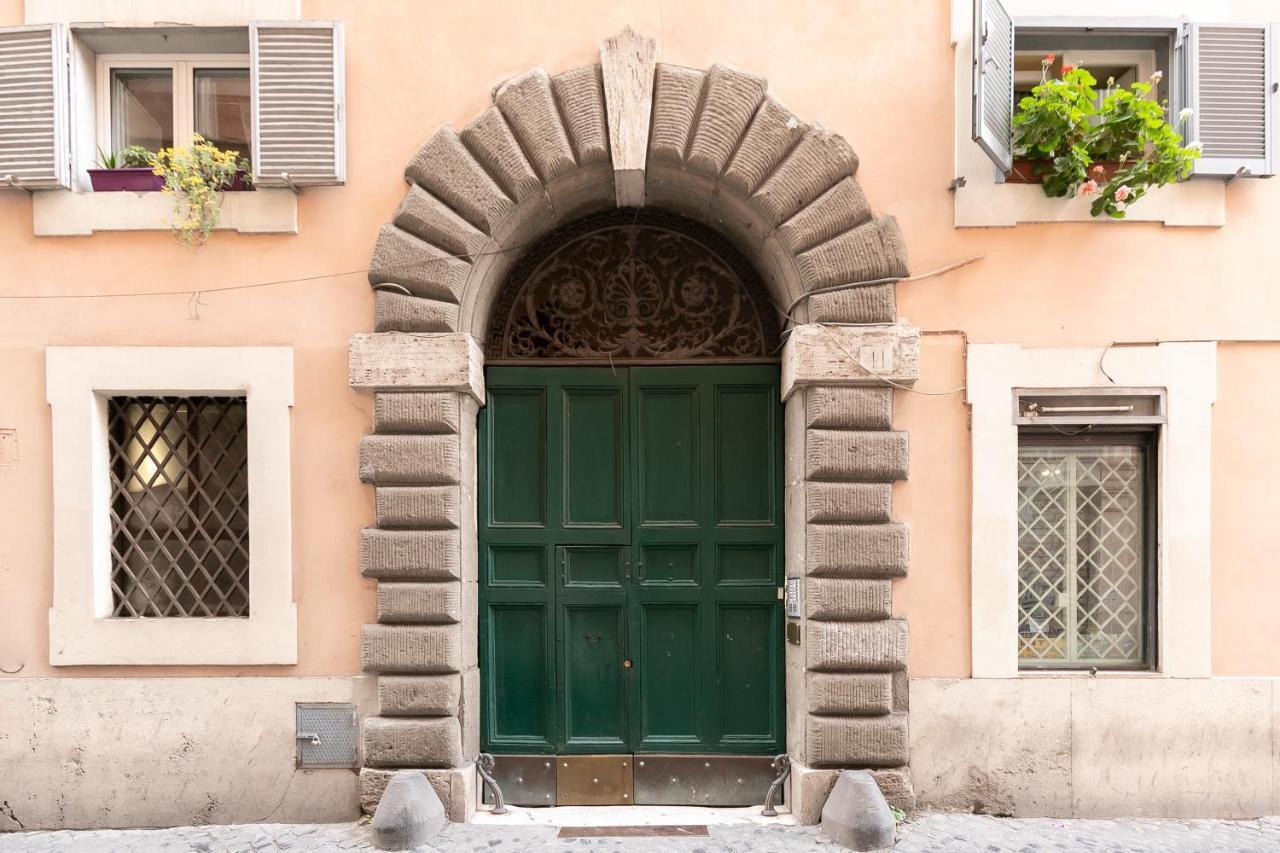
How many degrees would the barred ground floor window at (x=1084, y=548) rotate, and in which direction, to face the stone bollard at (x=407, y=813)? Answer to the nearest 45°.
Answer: approximately 45° to its right

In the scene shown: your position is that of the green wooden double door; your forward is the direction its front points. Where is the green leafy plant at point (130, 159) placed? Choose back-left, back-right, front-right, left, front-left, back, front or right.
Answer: right

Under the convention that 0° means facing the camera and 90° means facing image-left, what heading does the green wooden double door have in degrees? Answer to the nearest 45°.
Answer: approximately 0°

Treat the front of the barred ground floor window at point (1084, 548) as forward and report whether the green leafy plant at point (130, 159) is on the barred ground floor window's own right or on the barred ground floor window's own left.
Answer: on the barred ground floor window's own right

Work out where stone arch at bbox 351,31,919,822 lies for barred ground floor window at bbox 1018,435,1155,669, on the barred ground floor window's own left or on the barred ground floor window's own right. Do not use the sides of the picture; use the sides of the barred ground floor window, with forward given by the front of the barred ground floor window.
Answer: on the barred ground floor window's own right

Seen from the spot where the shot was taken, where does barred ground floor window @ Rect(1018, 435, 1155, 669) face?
facing the viewer

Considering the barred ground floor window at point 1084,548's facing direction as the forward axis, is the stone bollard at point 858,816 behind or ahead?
ahead

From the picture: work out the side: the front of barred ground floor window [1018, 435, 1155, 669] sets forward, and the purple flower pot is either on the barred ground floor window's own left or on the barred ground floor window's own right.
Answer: on the barred ground floor window's own right

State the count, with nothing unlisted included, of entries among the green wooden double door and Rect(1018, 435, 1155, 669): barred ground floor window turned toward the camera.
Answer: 2
